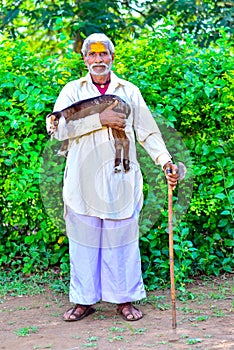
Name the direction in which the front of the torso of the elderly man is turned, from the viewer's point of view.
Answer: toward the camera
